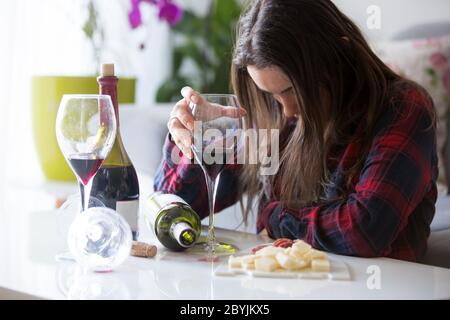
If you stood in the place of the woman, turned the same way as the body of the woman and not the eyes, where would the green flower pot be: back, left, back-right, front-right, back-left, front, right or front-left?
right

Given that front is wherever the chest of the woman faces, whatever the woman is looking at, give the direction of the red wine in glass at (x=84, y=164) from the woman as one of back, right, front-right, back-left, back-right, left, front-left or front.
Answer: front

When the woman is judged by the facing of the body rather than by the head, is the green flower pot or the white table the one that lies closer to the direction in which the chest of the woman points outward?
the white table

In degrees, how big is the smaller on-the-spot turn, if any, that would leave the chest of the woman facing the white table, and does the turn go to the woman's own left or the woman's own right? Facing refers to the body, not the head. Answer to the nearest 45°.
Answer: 0° — they already face it

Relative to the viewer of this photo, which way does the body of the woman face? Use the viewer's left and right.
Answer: facing the viewer and to the left of the viewer

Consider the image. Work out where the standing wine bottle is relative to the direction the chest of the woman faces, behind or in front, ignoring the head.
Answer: in front

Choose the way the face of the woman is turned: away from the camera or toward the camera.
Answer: toward the camera

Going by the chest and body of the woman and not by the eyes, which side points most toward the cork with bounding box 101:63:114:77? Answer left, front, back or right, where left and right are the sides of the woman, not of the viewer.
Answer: front
